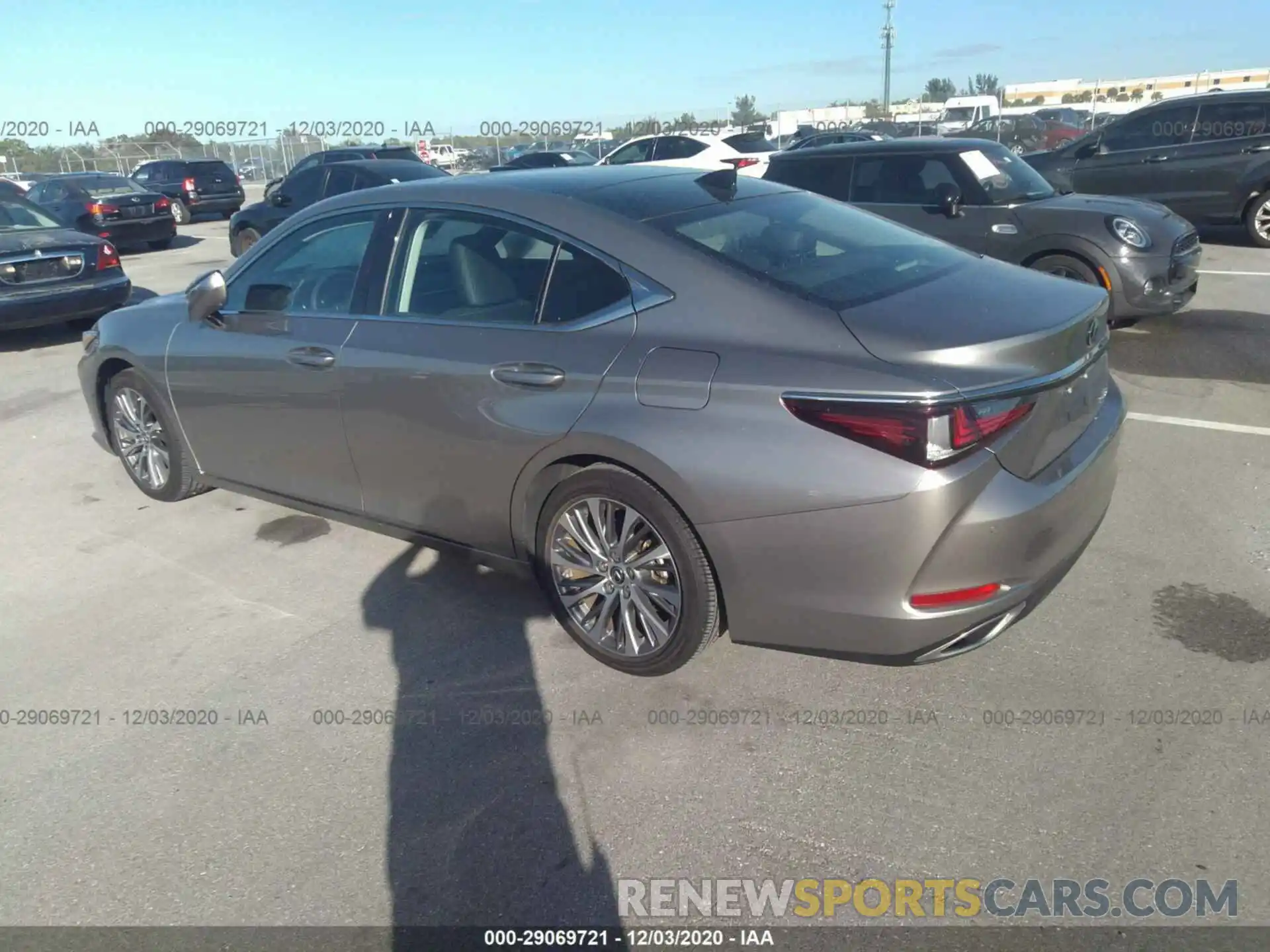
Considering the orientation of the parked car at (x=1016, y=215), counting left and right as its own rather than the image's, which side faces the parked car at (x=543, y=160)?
back

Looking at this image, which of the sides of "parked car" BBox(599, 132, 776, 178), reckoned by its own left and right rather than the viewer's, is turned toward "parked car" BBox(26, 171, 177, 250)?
left

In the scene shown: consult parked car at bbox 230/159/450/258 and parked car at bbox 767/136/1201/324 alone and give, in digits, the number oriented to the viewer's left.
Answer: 1

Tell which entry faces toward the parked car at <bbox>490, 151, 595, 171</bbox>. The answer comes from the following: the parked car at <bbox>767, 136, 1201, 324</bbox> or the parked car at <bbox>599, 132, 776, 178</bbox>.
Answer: the parked car at <bbox>599, 132, 776, 178</bbox>

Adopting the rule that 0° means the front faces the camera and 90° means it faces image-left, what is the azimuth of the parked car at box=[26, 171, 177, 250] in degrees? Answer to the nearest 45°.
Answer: approximately 135°

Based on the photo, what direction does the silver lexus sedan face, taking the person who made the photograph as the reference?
facing away from the viewer and to the left of the viewer

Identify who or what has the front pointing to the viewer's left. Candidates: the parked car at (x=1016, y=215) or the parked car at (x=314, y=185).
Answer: the parked car at (x=314, y=185)

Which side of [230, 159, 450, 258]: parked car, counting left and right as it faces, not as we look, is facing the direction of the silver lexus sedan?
left

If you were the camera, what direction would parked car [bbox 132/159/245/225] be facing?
facing away from the viewer and to the left of the viewer

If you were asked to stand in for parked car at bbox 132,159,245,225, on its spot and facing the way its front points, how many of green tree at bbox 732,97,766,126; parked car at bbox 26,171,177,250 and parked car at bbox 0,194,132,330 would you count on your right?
1

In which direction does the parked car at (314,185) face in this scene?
to the viewer's left

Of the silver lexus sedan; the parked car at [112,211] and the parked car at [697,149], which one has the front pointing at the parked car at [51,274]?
the silver lexus sedan

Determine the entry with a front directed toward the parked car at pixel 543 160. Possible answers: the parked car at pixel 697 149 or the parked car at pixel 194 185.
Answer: the parked car at pixel 697 149

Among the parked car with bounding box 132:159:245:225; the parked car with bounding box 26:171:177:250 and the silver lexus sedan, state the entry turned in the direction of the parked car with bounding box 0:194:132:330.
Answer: the silver lexus sedan
